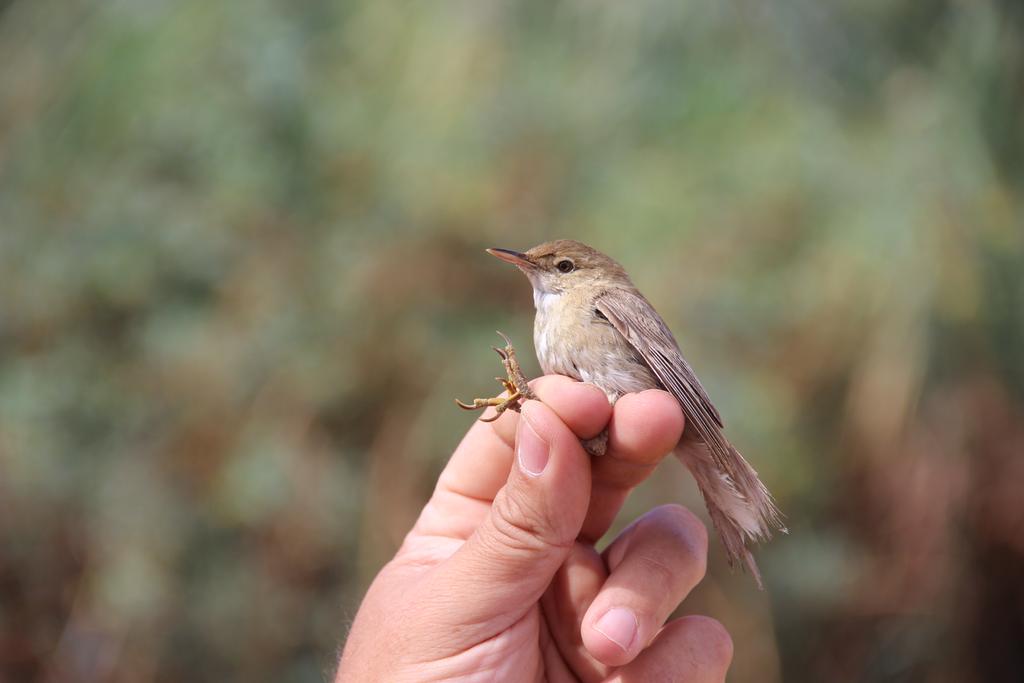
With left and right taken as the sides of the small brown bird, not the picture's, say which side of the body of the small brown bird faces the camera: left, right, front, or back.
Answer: left
